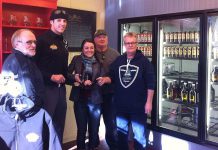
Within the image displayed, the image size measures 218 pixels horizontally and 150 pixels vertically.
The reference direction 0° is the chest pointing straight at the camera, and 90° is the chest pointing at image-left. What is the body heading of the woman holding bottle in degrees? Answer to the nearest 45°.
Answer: approximately 0°

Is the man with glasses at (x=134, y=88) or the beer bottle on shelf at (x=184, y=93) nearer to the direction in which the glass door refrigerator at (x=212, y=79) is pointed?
the man with glasses

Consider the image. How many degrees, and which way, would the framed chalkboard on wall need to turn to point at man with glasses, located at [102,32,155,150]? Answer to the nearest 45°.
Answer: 0° — it already faces them

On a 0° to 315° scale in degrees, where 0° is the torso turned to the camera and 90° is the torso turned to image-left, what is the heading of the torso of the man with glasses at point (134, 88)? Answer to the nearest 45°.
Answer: approximately 0°

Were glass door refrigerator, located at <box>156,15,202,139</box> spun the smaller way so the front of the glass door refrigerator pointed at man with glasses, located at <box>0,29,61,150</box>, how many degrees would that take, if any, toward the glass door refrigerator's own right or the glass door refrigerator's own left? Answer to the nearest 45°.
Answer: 0° — it already faces them

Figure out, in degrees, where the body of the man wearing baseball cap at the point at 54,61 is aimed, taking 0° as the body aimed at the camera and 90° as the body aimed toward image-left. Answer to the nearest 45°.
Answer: approximately 315°

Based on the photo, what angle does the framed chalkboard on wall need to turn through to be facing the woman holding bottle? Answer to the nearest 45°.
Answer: approximately 45° to its right

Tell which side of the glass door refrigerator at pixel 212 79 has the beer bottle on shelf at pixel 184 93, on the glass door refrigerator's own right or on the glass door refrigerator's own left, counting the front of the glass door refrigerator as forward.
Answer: on the glass door refrigerator's own right

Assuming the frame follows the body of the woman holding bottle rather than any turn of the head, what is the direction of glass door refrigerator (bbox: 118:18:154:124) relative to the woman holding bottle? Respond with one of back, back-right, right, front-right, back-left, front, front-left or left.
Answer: back-left

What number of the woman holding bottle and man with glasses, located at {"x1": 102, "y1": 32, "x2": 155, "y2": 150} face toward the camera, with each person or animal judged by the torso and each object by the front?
2
